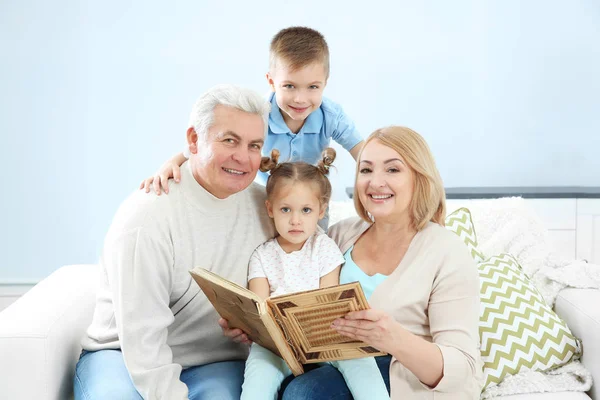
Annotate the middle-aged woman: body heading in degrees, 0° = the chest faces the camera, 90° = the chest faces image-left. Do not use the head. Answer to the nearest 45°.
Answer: approximately 45°

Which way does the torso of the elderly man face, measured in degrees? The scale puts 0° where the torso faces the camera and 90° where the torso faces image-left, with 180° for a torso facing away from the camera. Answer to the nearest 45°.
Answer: approximately 315°

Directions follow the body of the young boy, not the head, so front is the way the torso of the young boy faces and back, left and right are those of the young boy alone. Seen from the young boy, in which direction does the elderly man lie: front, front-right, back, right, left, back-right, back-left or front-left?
front-right

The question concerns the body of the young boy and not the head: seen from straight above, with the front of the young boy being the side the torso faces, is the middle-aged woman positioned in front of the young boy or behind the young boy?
in front

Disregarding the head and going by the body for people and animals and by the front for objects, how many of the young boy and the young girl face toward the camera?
2

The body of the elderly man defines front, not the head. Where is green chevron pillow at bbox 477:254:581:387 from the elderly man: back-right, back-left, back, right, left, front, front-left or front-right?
front-left

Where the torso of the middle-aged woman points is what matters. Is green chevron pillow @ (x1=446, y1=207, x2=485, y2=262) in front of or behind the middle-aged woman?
behind

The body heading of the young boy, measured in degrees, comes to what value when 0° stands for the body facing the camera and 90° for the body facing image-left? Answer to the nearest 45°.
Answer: approximately 0°
